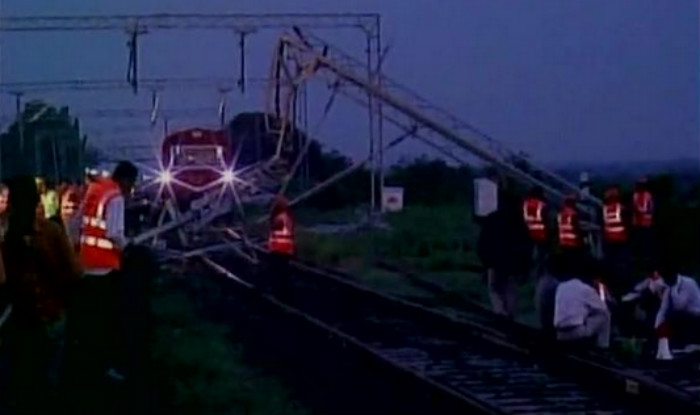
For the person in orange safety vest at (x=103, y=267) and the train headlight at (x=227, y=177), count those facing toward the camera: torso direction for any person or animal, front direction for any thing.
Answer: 1

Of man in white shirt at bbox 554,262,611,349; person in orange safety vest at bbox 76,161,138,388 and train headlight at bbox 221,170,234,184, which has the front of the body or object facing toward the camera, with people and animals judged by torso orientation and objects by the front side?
the train headlight

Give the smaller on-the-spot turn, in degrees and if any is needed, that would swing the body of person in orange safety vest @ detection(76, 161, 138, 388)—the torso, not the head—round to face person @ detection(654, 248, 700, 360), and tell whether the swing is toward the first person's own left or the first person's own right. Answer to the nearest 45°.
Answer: approximately 45° to the first person's own right

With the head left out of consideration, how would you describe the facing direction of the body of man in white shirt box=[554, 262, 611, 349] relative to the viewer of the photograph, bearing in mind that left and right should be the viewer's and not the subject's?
facing away from the viewer and to the right of the viewer

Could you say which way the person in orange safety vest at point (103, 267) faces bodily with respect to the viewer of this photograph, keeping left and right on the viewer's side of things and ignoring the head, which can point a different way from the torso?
facing away from the viewer and to the right of the viewer

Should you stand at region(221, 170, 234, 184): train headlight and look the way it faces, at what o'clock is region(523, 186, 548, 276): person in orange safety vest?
The person in orange safety vest is roughly at 11 o'clock from the train headlight.

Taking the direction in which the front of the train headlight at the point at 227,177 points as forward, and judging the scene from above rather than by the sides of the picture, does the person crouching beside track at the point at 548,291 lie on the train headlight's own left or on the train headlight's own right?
on the train headlight's own left
